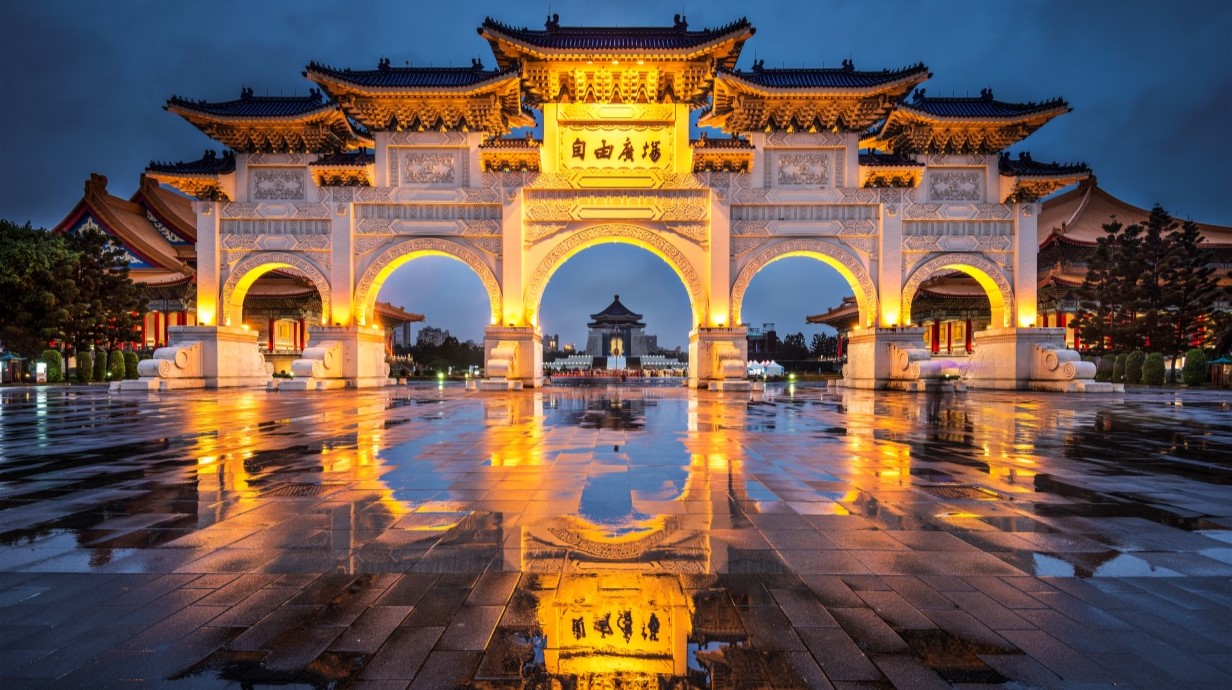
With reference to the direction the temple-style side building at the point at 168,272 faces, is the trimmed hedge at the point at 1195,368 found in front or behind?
in front

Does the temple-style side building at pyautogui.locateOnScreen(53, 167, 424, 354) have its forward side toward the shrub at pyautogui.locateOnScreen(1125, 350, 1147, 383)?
yes

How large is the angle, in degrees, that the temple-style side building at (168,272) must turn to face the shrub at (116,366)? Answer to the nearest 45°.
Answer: approximately 45° to its right

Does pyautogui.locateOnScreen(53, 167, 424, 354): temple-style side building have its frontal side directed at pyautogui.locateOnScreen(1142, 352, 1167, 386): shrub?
yes

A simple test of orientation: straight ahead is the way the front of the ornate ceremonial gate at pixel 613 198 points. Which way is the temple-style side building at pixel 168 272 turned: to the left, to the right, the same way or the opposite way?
to the left

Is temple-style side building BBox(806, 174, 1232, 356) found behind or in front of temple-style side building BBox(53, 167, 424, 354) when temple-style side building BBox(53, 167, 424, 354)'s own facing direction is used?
in front

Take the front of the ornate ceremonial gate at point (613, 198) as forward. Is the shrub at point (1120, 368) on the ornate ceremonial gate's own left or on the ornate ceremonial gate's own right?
on the ornate ceremonial gate's own left

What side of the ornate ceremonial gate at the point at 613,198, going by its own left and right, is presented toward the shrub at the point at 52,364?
right

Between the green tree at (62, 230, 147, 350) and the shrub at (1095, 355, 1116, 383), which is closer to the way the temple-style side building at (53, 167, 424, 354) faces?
the shrub

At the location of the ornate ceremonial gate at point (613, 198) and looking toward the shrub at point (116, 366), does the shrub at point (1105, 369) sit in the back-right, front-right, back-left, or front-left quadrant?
back-right

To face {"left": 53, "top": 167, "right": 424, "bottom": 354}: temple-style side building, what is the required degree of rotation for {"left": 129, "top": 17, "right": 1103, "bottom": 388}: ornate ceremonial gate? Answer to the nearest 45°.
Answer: approximately 135° to its right

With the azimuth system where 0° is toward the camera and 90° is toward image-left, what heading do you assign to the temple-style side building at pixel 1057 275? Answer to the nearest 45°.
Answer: approximately 45°

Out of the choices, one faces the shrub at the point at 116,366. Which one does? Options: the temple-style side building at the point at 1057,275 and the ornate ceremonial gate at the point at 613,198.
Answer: the temple-style side building

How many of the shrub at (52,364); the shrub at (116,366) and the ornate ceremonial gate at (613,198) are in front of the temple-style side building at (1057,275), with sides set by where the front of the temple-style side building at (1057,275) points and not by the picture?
3

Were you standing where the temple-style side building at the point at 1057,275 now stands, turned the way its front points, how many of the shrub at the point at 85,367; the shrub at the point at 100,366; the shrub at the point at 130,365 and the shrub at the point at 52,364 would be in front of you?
4

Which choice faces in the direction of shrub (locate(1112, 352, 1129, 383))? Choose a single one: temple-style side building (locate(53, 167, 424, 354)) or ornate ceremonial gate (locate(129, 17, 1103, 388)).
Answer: the temple-style side building

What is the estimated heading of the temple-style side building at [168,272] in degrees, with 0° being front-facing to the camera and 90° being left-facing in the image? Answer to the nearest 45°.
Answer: approximately 315°
